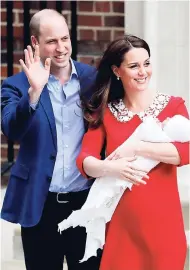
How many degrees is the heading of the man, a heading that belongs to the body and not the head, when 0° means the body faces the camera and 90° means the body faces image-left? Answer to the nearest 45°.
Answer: approximately 315°
